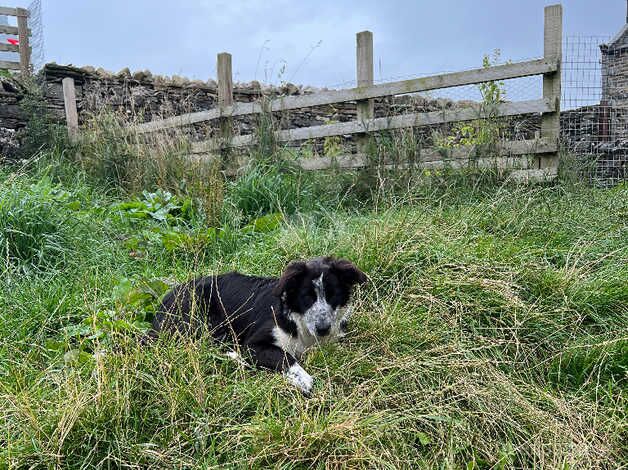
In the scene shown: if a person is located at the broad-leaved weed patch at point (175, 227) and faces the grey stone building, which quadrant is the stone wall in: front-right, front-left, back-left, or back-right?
front-left

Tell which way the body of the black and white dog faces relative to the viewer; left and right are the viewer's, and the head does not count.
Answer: facing the viewer and to the right of the viewer

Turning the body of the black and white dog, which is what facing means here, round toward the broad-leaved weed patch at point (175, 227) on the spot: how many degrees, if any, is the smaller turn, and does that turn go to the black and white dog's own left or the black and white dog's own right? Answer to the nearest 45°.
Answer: approximately 135° to the black and white dog's own left

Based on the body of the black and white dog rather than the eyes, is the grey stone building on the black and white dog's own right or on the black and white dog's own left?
on the black and white dog's own left

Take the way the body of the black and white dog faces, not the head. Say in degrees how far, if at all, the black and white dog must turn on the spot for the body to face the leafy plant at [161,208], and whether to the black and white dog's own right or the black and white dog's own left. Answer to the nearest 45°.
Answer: approximately 135° to the black and white dog's own left

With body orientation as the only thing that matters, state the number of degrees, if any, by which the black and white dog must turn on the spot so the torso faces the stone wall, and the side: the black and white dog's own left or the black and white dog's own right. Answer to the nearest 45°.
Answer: approximately 135° to the black and white dog's own left

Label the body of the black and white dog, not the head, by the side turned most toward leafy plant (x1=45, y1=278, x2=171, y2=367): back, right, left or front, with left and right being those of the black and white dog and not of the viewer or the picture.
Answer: back

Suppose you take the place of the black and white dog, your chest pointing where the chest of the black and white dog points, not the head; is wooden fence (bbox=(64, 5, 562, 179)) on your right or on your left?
on your left
